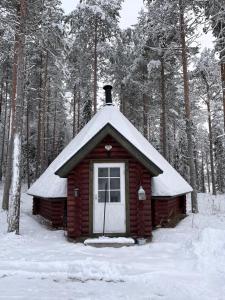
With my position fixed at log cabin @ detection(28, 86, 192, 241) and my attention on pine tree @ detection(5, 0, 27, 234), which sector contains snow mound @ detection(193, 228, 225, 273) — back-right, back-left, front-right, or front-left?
back-left

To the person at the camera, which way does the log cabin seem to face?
facing the viewer

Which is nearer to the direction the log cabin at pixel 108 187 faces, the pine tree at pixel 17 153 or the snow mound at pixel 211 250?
the snow mound

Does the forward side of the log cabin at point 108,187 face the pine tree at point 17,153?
no

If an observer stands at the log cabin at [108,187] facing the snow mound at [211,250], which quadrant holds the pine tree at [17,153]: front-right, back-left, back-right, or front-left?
back-right

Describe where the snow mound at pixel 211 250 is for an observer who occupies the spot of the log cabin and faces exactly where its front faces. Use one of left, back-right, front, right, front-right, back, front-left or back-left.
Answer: front-left

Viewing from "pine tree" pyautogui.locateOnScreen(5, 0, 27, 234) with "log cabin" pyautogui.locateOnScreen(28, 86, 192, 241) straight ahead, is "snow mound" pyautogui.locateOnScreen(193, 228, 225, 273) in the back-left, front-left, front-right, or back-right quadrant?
front-right
